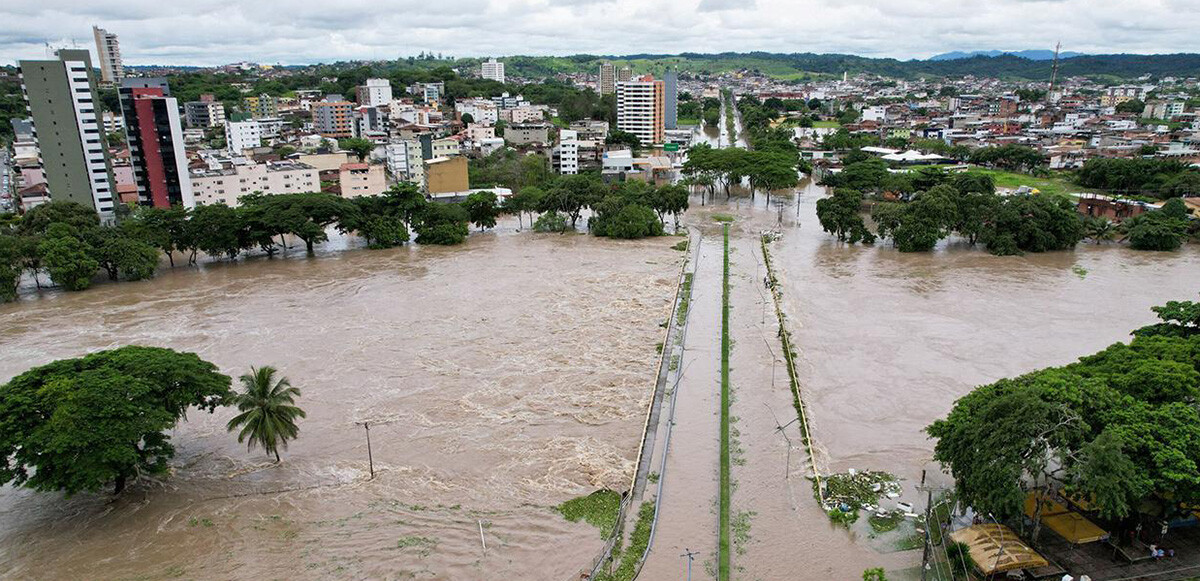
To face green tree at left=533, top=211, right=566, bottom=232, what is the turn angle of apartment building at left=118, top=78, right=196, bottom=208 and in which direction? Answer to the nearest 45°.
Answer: approximately 45° to its left

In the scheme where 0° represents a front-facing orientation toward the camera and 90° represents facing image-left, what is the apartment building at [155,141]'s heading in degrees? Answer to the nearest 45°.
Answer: approximately 0°

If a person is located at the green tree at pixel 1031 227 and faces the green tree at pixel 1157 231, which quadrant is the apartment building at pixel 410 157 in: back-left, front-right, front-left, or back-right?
back-left

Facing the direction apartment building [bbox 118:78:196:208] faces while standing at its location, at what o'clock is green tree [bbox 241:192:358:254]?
The green tree is roughly at 11 o'clock from the apartment building.

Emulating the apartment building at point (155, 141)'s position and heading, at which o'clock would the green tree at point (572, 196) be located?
The green tree is roughly at 10 o'clock from the apartment building.

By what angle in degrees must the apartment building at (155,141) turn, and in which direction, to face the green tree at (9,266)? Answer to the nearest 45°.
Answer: approximately 45° to its right

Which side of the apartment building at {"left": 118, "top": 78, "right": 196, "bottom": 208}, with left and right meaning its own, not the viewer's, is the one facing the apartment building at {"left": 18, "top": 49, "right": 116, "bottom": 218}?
right
